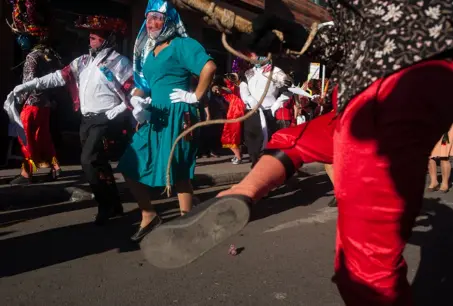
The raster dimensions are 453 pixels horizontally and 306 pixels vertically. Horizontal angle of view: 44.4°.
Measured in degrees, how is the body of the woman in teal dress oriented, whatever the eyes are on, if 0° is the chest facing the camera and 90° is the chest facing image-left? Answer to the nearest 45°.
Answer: approximately 45°

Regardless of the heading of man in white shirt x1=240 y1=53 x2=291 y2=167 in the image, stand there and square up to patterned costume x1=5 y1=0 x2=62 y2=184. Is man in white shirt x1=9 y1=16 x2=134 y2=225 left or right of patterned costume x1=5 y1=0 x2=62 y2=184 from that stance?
left

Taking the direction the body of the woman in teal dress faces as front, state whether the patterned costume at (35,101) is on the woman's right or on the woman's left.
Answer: on the woman's right

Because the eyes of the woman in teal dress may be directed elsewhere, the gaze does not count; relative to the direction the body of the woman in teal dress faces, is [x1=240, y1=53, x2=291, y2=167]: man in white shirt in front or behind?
behind

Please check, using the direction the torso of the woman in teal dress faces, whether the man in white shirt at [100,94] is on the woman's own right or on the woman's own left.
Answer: on the woman's own right
